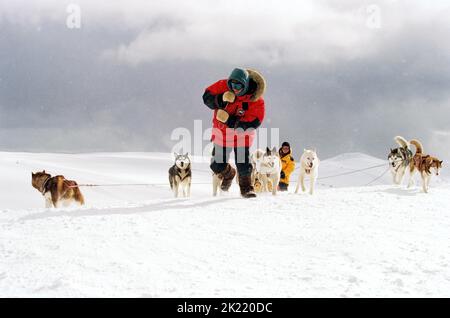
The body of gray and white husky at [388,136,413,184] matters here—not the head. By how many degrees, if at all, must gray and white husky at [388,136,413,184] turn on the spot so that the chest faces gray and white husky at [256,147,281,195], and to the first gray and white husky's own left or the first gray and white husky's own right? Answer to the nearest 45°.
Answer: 0° — it already faces it

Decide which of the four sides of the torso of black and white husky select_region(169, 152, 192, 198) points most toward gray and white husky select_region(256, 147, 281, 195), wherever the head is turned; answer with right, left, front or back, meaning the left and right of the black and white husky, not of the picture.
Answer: left

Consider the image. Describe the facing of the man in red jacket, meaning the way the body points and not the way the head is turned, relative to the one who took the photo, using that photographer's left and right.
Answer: facing the viewer

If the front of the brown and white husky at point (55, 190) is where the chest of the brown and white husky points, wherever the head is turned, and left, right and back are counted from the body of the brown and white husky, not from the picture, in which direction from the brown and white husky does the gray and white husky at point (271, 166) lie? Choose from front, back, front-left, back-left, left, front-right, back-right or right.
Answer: back

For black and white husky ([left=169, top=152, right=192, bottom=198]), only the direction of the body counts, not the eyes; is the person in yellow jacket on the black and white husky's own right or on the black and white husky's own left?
on the black and white husky's own left

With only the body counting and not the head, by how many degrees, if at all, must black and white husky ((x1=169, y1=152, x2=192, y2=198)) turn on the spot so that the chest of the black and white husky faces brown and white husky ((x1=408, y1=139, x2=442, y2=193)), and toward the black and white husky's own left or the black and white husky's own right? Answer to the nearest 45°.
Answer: approximately 90° to the black and white husky's own left

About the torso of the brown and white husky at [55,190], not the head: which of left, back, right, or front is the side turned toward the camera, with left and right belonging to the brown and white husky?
left

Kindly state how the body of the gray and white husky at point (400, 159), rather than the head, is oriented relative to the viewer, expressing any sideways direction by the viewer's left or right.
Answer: facing the viewer and to the left of the viewer

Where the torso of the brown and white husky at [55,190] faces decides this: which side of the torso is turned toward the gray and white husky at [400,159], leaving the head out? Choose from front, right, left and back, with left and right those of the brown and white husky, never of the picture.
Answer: back

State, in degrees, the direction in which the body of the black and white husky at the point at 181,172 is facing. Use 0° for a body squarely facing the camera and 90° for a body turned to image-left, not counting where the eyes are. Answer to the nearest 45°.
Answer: approximately 0°

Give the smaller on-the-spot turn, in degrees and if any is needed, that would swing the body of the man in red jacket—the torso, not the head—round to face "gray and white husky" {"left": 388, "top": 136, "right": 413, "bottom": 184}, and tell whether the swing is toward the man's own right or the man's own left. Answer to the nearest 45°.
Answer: approximately 135° to the man's own left

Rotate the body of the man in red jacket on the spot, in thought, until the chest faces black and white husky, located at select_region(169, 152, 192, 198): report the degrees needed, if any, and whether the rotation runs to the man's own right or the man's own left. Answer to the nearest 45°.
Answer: approximately 135° to the man's own right
